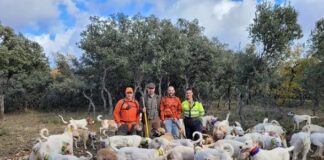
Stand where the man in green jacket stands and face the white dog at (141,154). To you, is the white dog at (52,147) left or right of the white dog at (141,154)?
right

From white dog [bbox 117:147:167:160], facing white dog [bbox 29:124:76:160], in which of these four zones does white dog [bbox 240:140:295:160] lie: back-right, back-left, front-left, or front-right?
back-right

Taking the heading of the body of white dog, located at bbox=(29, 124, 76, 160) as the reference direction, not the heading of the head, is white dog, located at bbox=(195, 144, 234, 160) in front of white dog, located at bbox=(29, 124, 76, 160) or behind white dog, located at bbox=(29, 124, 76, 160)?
in front

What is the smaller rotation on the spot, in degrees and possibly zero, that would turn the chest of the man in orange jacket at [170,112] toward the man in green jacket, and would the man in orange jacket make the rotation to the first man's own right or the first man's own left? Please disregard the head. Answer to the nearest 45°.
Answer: approximately 90° to the first man's own left

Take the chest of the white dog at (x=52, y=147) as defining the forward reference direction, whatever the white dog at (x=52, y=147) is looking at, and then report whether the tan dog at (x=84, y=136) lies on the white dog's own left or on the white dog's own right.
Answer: on the white dog's own left

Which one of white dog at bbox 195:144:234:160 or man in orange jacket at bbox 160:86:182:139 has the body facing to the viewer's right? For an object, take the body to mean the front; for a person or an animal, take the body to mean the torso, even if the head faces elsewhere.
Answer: the white dog

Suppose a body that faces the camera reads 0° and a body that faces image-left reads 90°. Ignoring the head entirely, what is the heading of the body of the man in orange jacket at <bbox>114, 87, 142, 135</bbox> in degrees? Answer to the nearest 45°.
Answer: approximately 0°
